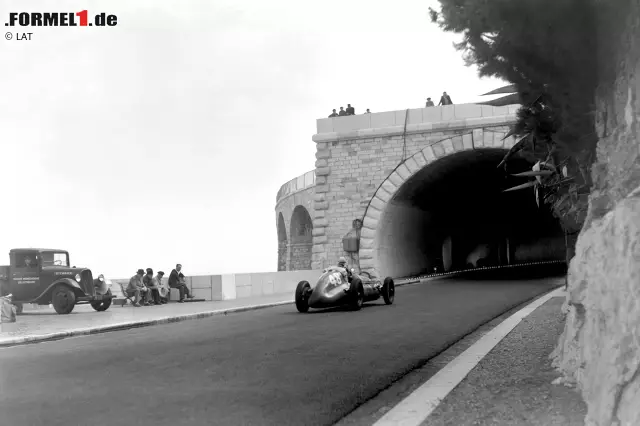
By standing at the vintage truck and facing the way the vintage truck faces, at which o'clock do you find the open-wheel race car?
The open-wheel race car is roughly at 12 o'clock from the vintage truck.

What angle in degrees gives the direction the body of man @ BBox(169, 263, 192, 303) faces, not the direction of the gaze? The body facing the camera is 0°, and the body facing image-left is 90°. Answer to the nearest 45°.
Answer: approximately 315°

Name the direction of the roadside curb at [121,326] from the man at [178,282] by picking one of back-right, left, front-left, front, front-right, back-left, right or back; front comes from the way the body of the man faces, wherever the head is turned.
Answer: front-right

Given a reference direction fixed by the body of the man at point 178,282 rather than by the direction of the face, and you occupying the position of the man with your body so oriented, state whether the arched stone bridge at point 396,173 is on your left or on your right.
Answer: on your left

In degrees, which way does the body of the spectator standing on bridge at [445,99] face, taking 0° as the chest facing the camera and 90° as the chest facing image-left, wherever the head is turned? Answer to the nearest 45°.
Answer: approximately 0°

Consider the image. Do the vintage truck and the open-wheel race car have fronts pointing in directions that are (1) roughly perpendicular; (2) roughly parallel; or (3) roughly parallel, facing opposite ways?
roughly perpendicular

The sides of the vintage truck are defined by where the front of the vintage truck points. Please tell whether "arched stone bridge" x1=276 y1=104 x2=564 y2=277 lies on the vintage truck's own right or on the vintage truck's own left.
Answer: on the vintage truck's own left

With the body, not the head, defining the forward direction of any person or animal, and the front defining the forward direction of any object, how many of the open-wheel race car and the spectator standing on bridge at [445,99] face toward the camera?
1
